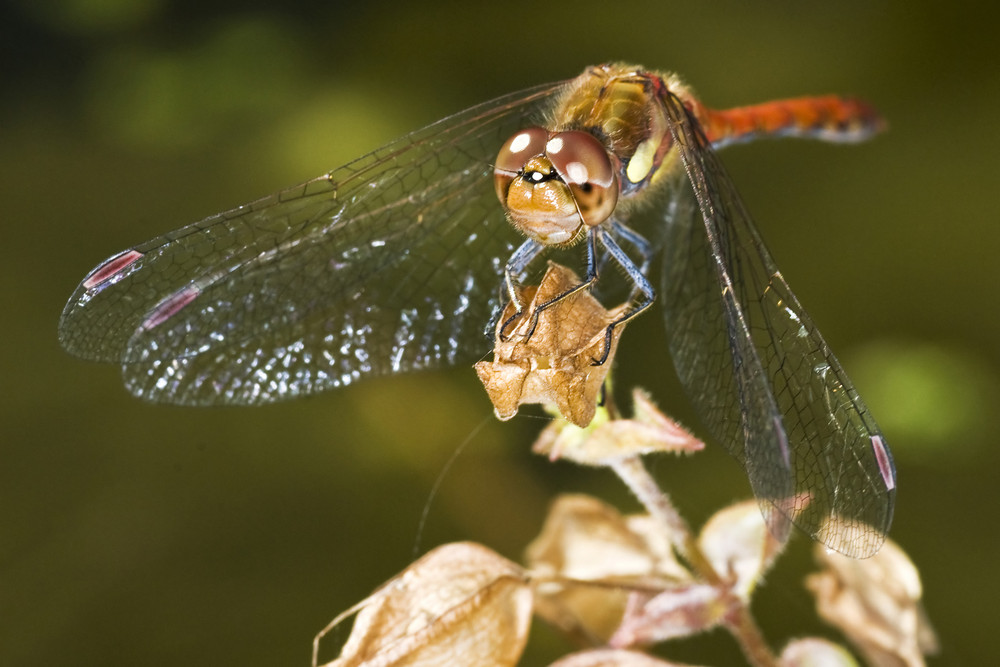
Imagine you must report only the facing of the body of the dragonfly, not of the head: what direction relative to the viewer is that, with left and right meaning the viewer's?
facing the viewer and to the left of the viewer
